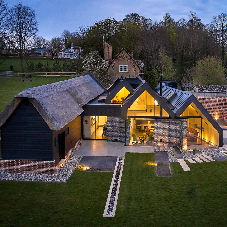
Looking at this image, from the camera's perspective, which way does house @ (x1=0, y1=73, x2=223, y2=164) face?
toward the camera

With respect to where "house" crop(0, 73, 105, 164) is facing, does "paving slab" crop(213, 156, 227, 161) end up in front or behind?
in front

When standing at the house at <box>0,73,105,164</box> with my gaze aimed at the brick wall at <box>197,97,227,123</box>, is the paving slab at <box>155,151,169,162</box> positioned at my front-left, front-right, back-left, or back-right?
front-right

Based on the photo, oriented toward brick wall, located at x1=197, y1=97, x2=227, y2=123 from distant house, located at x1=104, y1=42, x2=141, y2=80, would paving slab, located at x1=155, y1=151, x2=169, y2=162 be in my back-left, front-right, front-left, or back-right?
front-right

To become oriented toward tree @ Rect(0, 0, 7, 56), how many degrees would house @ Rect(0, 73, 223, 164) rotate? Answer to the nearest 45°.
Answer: approximately 135° to its right

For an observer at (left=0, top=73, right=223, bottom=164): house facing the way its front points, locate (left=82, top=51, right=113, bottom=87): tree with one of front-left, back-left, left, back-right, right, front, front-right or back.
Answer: back

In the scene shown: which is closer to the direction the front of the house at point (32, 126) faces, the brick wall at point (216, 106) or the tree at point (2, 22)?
the brick wall

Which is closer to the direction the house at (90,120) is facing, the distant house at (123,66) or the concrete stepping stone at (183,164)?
the concrete stepping stone

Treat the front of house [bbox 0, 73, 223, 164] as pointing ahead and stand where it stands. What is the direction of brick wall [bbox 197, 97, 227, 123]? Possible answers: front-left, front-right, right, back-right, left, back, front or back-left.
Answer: back-left
